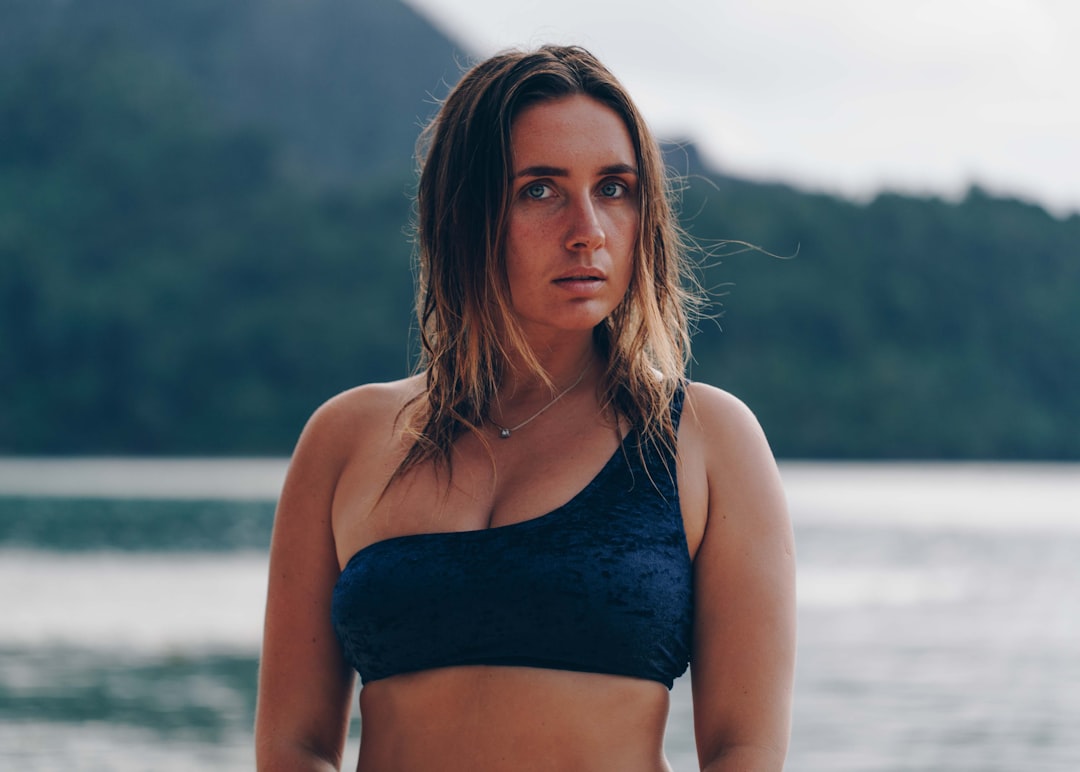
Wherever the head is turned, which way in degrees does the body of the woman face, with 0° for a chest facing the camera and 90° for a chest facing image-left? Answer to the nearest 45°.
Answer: approximately 0°
